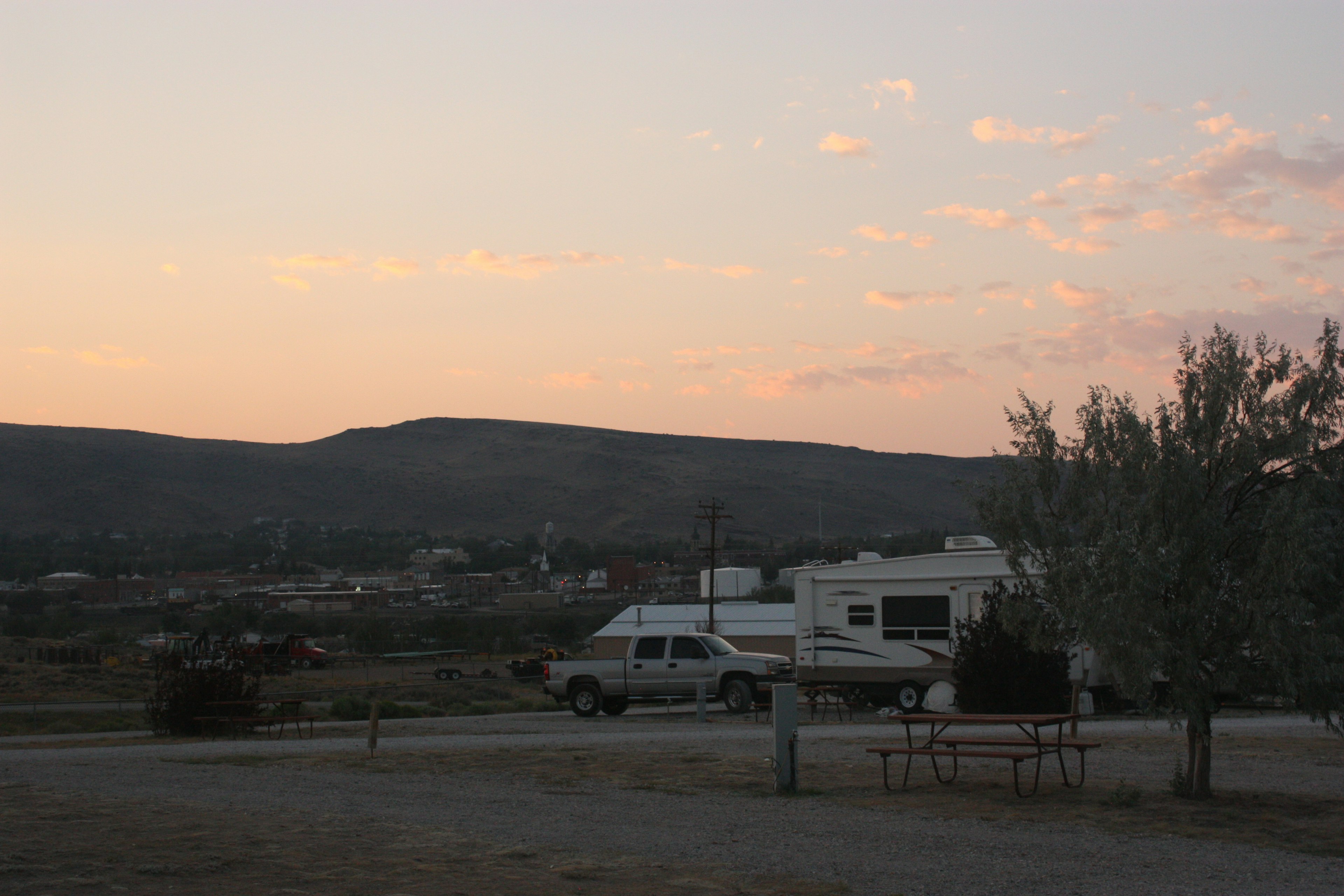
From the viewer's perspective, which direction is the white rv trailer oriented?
to the viewer's right

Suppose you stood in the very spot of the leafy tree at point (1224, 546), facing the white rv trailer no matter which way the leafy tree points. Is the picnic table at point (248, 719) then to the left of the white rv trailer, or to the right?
left

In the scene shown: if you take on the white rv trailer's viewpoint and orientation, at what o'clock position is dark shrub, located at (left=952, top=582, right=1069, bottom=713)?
The dark shrub is roughly at 2 o'clock from the white rv trailer.

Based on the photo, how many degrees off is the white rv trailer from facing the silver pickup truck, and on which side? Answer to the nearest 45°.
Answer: approximately 180°

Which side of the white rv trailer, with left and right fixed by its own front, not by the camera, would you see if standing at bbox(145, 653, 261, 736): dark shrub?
back

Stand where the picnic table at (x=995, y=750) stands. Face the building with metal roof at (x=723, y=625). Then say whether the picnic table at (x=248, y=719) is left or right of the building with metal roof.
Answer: left

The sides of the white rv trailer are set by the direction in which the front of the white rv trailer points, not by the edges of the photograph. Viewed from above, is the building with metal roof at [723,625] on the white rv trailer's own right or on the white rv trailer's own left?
on the white rv trailer's own left

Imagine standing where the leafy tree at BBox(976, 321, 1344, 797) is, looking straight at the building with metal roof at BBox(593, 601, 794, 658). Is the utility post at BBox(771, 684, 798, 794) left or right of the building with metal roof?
left

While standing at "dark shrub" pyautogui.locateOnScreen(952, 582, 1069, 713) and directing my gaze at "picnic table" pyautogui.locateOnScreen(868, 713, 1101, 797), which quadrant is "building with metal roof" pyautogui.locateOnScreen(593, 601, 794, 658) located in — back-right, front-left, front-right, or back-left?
back-right
